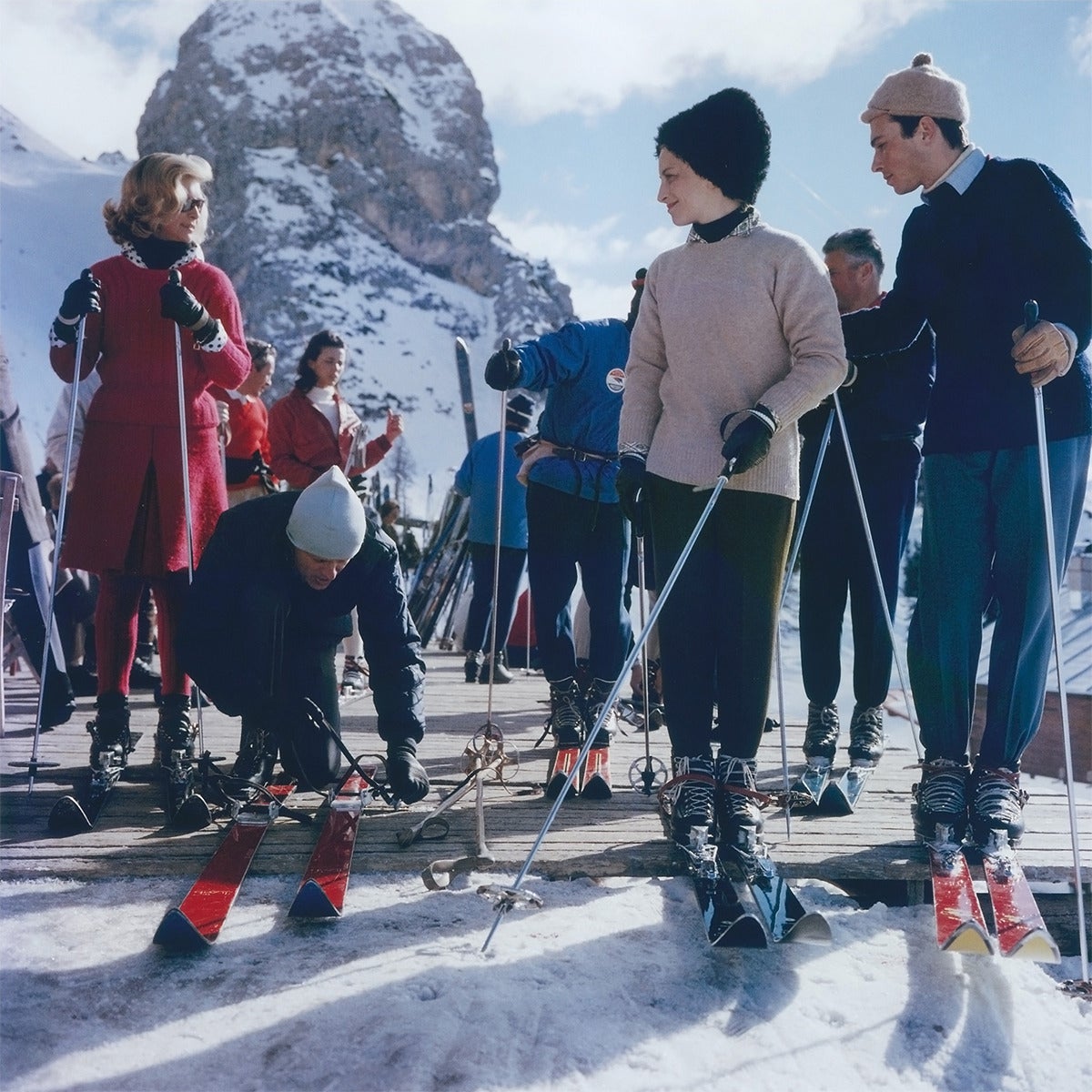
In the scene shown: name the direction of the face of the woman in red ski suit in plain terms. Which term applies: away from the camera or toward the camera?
toward the camera

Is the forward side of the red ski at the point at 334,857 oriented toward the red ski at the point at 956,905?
no

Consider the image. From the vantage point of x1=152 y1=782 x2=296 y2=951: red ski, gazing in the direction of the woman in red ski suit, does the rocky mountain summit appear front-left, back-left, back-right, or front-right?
front-right

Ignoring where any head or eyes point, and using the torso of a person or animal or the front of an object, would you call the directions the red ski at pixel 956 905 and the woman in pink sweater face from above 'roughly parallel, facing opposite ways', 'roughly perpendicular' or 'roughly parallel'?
roughly parallel

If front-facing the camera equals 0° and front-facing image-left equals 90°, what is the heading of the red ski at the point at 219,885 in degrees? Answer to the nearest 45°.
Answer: approximately 45°

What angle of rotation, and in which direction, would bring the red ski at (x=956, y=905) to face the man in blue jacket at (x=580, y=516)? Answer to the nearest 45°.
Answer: approximately 135° to its right

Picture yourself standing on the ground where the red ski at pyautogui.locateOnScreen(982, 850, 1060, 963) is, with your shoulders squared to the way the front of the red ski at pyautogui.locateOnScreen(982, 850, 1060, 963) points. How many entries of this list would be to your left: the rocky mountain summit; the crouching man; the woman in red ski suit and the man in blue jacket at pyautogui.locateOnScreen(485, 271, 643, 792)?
0

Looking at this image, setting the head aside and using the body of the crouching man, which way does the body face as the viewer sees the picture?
toward the camera

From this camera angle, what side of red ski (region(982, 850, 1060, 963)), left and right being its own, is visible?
front

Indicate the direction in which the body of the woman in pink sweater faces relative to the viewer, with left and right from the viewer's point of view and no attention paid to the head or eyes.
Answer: facing the viewer

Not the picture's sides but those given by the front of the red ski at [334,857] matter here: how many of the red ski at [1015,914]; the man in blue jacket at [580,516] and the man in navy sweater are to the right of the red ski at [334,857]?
0

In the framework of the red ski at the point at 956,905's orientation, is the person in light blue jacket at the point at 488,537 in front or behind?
behind

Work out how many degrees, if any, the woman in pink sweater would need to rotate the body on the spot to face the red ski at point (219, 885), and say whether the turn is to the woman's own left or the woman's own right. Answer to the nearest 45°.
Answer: approximately 90° to the woman's own right
